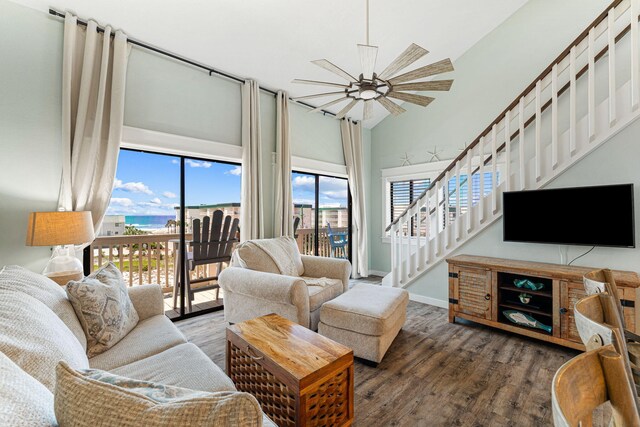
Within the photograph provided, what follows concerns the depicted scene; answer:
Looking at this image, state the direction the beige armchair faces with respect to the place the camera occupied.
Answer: facing the viewer and to the right of the viewer

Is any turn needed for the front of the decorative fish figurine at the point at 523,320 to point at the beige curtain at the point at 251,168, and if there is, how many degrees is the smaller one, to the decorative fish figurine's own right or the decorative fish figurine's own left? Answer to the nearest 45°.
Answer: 0° — it already faces it

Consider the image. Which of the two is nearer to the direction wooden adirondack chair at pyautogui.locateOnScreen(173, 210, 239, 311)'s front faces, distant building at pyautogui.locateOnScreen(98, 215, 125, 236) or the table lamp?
the distant building

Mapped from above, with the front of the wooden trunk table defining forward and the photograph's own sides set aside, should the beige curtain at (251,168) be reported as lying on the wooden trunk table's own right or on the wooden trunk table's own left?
on the wooden trunk table's own right

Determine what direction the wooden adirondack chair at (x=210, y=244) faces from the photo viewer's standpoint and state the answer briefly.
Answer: facing away from the viewer and to the left of the viewer

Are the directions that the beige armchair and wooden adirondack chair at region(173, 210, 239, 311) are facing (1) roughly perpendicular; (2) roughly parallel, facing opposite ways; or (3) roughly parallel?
roughly parallel, facing opposite ways

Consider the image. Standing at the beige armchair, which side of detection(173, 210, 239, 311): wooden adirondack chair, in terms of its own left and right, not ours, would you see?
back

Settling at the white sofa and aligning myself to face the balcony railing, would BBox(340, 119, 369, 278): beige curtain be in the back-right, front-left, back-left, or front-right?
front-right

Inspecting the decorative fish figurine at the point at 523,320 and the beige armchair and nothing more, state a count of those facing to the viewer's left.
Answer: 1

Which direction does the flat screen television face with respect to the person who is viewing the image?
facing the viewer and to the left of the viewer

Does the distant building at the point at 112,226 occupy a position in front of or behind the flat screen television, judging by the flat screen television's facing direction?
in front

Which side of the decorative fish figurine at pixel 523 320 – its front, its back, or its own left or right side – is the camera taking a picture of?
left

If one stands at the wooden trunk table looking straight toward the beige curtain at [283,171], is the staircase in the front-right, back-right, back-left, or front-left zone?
front-right
